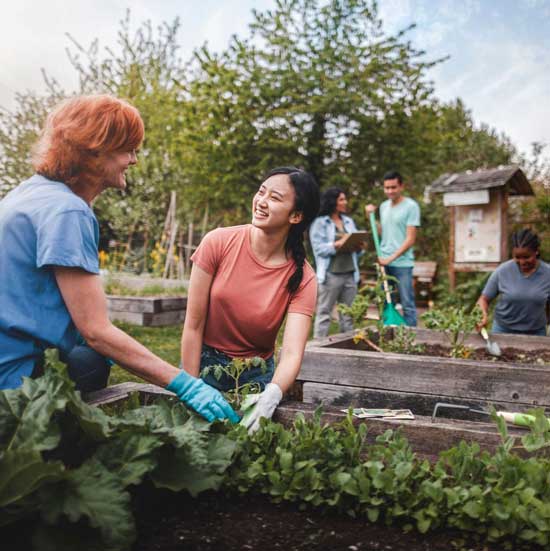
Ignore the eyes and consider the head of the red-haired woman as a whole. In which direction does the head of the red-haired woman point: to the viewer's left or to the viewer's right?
to the viewer's right

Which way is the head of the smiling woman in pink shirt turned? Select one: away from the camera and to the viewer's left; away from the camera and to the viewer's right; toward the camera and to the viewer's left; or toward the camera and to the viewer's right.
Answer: toward the camera and to the viewer's left

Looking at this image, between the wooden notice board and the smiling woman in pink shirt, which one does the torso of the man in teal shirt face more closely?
the smiling woman in pink shirt

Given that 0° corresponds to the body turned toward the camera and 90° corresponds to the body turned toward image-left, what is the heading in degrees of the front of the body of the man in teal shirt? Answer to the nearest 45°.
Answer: approximately 45°

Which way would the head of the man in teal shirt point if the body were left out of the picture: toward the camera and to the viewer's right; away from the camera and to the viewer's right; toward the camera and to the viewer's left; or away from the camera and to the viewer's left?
toward the camera and to the viewer's left

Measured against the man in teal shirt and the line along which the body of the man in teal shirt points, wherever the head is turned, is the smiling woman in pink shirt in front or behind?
in front

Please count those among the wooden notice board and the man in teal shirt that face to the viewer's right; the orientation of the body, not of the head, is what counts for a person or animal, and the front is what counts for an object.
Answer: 0

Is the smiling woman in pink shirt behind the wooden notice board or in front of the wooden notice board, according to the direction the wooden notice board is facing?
in front

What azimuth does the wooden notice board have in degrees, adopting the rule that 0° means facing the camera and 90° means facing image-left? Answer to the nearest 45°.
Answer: approximately 45°

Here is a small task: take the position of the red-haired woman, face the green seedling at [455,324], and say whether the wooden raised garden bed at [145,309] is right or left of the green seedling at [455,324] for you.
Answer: left

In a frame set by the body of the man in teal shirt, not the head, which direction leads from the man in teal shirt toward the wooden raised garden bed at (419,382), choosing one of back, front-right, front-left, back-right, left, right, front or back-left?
front-left
